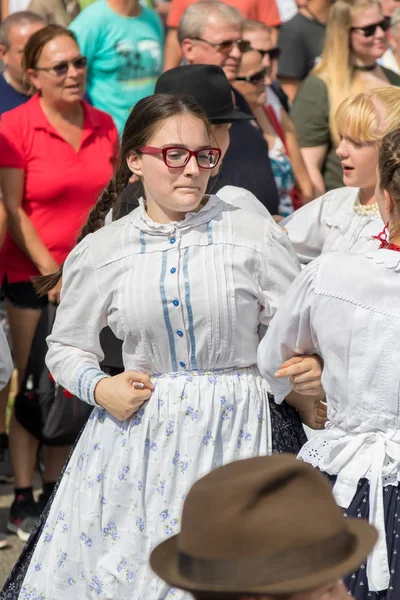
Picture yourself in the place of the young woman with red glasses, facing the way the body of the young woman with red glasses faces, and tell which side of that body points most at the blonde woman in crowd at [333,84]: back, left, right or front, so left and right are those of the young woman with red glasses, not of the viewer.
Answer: back

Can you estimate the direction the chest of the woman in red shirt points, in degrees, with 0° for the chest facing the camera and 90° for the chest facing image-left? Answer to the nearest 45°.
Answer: approximately 315°

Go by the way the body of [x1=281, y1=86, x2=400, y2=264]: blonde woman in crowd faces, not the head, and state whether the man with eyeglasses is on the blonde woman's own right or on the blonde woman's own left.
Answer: on the blonde woman's own right

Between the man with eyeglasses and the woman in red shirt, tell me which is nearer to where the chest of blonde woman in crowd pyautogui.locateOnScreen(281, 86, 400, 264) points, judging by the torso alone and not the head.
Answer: the woman in red shirt

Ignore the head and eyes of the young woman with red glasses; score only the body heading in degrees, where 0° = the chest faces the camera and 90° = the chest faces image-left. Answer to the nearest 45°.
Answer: approximately 0°

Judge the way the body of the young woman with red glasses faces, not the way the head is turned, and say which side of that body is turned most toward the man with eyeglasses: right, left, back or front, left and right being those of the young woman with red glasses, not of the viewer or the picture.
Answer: back

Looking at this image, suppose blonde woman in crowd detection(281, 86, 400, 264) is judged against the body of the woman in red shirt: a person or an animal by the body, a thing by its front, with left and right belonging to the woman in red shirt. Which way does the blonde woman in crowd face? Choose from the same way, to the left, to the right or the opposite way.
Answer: to the right

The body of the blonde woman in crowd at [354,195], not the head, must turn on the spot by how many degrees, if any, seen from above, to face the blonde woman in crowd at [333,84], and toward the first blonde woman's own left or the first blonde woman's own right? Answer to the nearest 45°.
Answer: approximately 135° to the first blonde woman's own right
